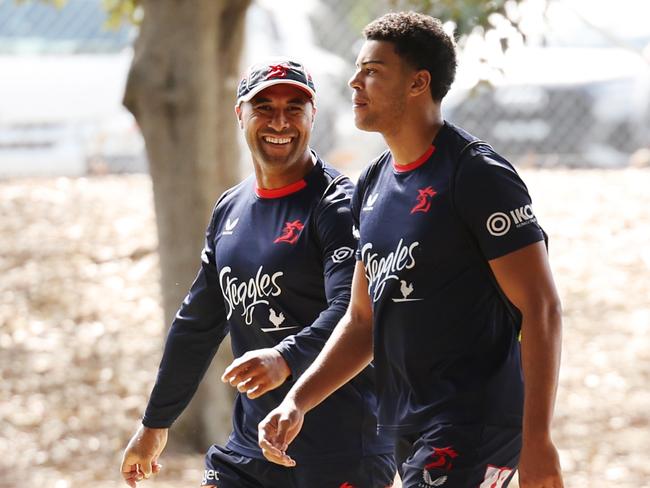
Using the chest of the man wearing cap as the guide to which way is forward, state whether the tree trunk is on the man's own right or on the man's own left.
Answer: on the man's own right

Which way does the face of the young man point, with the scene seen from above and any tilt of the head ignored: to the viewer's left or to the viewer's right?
to the viewer's left

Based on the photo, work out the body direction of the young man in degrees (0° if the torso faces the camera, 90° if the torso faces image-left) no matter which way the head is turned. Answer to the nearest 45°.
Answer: approximately 45°

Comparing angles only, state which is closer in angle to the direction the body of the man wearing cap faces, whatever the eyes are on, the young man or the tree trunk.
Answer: the young man

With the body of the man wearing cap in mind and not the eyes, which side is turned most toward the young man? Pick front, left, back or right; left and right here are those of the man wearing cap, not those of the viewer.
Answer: left

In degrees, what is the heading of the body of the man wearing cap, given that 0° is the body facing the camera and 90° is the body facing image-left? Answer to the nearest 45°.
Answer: approximately 45°

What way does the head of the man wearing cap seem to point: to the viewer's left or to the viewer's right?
to the viewer's right

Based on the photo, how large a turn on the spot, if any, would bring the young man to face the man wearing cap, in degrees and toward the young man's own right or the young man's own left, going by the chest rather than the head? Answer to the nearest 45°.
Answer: approximately 90° to the young man's own right

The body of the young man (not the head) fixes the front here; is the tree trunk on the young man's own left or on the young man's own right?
on the young man's own right
